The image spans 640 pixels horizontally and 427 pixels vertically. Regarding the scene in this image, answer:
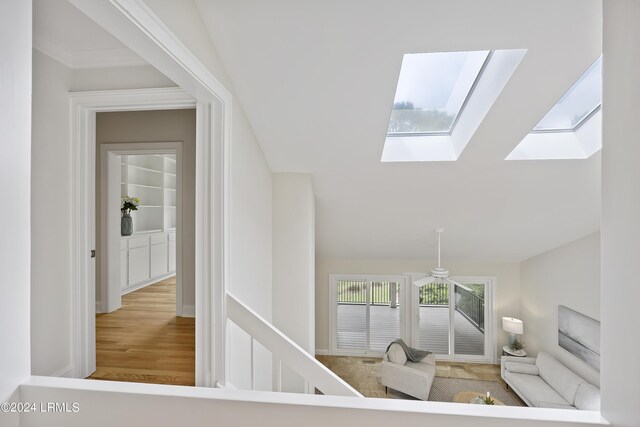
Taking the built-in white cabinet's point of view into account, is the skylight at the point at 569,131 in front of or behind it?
in front

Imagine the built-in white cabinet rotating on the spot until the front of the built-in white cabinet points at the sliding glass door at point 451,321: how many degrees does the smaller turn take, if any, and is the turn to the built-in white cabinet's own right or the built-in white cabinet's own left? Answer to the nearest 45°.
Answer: approximately 45° to the built-in white cabinet's own left

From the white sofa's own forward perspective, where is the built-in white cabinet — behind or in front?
in front

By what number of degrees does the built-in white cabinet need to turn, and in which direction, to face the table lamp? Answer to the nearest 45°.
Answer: approximately 45° to its left

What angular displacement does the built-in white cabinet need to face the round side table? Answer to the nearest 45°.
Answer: approximately 45° to its left

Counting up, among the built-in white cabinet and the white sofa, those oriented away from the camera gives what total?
0

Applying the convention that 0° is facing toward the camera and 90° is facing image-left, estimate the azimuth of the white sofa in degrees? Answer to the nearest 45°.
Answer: approximately 45°

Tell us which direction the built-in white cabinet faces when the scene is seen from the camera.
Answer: facing the viewer and to the right of the viewer
